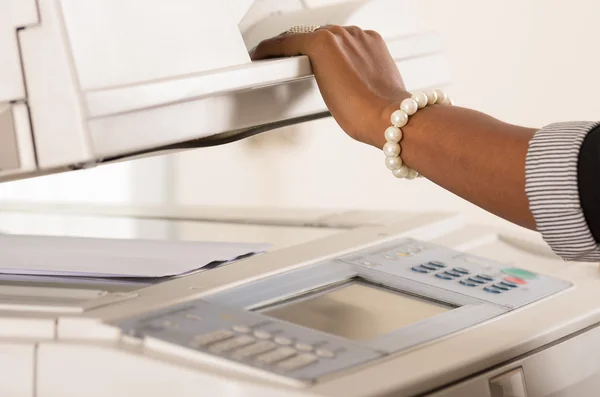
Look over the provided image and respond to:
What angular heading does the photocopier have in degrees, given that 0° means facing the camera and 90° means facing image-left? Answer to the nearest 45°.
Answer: approximately 315°
